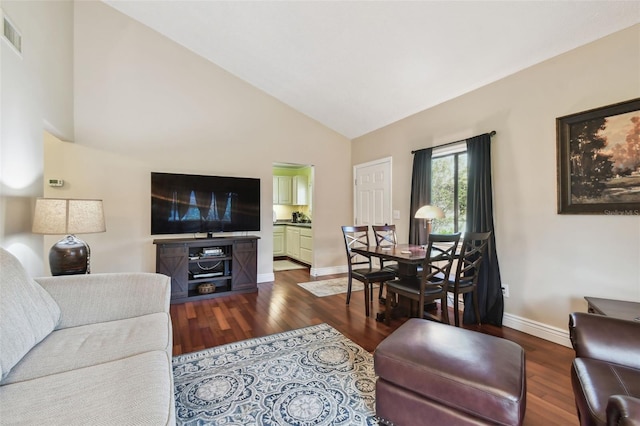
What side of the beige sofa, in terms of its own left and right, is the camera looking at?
right

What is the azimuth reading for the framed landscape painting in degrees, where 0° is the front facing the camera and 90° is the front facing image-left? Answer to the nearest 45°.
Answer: approximately 45°

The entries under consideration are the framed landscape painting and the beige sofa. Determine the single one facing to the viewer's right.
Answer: the beige sofa

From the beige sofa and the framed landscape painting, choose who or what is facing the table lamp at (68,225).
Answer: the framed landscape painting
